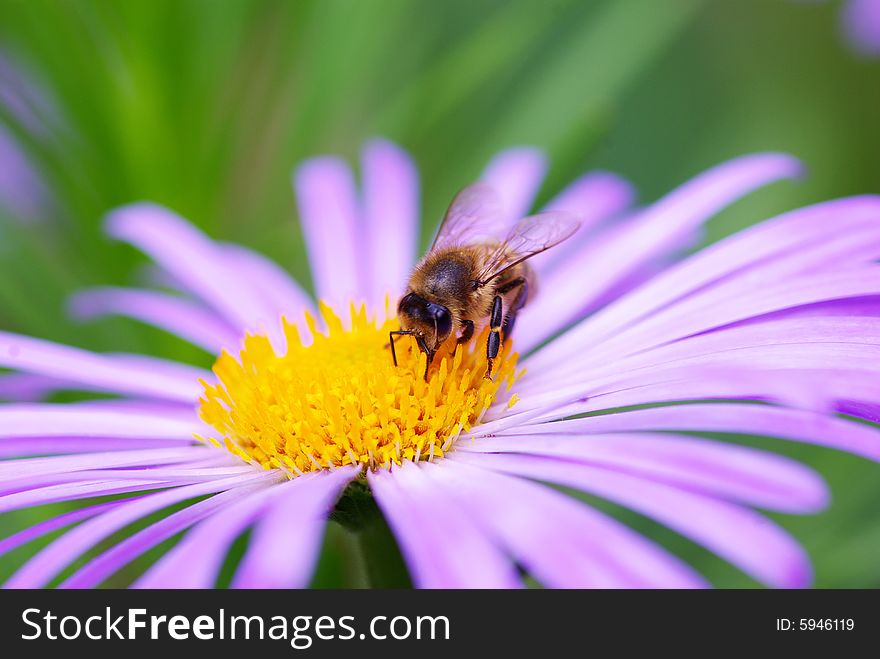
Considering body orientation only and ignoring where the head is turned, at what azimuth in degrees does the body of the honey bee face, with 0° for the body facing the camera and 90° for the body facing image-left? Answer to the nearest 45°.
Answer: approximately 45°

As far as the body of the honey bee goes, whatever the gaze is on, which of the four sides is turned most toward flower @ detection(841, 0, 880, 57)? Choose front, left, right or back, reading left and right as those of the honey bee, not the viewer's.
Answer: back
